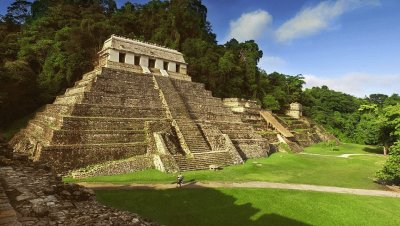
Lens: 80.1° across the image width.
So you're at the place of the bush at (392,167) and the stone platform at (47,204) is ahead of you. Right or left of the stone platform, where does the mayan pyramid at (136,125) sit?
right

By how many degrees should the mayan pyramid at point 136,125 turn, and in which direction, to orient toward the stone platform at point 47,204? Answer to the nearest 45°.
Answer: approximately 45° to its right

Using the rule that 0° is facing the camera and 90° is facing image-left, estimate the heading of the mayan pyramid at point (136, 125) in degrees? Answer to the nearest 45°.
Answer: approximately 315°

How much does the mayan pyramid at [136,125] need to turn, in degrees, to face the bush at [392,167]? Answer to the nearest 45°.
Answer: approximately 45° to its left
